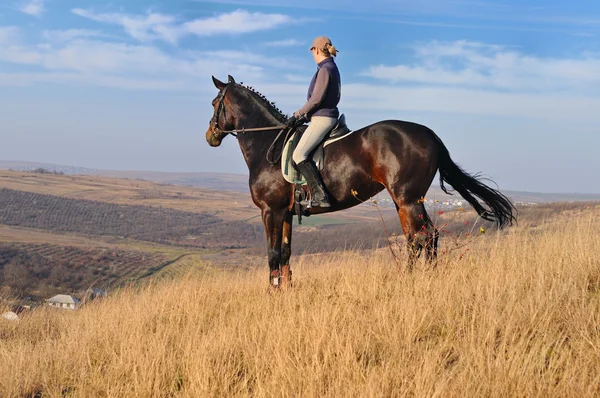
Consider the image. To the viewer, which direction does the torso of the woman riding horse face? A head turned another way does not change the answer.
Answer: to the viewer's left

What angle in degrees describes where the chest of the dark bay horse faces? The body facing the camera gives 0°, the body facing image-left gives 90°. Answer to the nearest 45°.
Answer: approximately 90°

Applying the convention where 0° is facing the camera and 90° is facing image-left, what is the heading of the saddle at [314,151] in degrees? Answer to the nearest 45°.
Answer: approximately 90°
